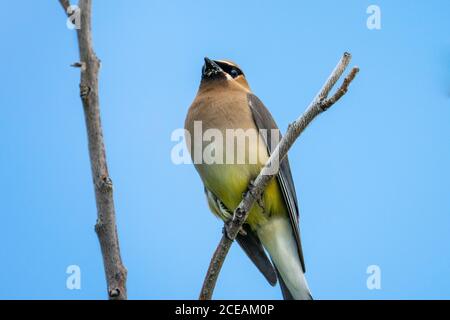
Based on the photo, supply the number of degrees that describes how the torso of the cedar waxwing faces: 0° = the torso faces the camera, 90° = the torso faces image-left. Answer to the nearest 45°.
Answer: approximately 45°
